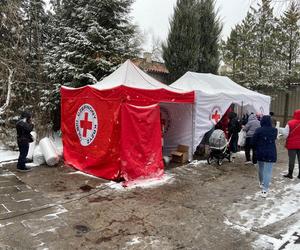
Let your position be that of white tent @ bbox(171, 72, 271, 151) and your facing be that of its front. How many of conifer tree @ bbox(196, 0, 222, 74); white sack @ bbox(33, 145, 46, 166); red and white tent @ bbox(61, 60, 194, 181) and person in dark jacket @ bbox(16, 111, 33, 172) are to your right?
3

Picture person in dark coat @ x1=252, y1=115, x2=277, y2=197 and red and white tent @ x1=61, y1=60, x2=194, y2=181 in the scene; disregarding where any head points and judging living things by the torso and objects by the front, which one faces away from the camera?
the person in dark coat

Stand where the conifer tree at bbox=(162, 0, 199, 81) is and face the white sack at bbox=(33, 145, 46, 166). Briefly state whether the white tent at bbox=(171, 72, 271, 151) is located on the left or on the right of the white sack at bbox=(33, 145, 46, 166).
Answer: left

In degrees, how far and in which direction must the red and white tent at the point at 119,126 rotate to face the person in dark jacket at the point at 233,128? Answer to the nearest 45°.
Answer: approximately 90° to its left

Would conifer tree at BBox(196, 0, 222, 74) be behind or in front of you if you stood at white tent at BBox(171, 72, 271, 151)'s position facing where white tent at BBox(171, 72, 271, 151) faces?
behind

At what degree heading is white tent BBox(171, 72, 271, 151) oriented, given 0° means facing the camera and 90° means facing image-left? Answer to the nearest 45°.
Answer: approximately 315°

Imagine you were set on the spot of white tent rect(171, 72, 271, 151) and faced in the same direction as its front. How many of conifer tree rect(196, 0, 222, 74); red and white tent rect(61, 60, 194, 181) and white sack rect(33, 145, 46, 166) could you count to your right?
2

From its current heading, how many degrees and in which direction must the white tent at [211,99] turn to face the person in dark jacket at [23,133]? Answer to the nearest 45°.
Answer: approximately 90° to its right

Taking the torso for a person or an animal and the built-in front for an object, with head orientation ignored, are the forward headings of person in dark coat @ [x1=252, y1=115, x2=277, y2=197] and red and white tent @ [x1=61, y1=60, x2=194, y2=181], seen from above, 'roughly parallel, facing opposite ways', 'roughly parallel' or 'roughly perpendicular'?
roughly perpendicular
